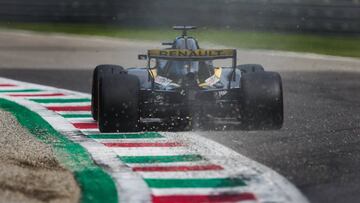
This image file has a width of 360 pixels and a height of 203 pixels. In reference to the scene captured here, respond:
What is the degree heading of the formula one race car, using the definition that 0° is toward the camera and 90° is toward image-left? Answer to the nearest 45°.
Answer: approximately 180°
